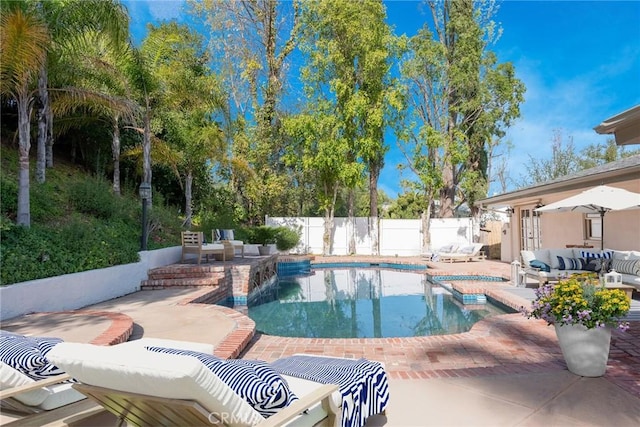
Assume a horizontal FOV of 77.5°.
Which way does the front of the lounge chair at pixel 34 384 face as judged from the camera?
facing away from the viewer and to the right of the viewer

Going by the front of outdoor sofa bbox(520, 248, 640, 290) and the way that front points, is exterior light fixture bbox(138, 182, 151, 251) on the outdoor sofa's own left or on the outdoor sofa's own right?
on the outdoor sofa's own right

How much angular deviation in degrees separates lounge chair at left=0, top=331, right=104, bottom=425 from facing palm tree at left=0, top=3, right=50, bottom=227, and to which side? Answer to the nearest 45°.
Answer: approximately 45° to its left

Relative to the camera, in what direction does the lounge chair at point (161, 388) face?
facing away from the viewer and to the right of the viewer

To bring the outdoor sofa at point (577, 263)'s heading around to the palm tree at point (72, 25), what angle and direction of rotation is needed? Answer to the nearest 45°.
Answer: approximately 45° to its right

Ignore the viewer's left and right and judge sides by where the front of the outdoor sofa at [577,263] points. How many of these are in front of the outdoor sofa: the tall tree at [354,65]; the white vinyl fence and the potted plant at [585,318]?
1
